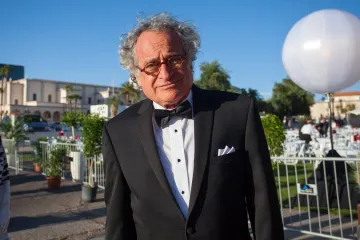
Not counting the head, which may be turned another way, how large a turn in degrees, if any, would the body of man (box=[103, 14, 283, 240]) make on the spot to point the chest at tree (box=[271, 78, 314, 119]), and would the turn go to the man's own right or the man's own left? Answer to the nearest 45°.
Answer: approximately 180°

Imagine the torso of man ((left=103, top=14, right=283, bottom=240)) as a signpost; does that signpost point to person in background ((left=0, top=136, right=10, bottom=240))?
no

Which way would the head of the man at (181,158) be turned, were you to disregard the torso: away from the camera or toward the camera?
toward the camera

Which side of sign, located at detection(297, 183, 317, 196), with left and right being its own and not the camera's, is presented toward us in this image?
front

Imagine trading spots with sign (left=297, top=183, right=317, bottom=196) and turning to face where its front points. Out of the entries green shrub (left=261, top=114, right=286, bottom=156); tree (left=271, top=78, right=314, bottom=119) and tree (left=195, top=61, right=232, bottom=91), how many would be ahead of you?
0

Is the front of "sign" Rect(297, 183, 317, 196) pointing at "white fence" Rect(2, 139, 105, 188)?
no

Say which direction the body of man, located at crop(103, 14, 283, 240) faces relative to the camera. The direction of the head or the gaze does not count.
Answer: toward the camera

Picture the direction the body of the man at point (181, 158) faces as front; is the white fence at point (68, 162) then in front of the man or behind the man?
behind

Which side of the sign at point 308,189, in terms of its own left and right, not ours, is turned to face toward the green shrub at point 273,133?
back

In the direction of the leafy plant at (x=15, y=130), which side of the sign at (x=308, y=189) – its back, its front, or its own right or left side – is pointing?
right

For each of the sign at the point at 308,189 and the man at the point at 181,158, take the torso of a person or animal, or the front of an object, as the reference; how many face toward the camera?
2

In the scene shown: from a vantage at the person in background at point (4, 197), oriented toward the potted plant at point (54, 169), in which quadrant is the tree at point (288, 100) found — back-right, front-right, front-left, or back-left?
front-right

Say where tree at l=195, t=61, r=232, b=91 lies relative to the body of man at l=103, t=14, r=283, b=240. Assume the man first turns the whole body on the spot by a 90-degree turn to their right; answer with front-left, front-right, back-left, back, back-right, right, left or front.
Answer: right

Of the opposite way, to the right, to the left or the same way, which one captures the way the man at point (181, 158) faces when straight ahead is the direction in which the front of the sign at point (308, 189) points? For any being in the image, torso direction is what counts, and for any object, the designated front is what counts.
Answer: the same way

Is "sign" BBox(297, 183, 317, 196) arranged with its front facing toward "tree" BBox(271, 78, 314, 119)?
no

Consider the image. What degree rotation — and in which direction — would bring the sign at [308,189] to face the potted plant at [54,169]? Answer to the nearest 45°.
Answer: approximately 90° to its right
